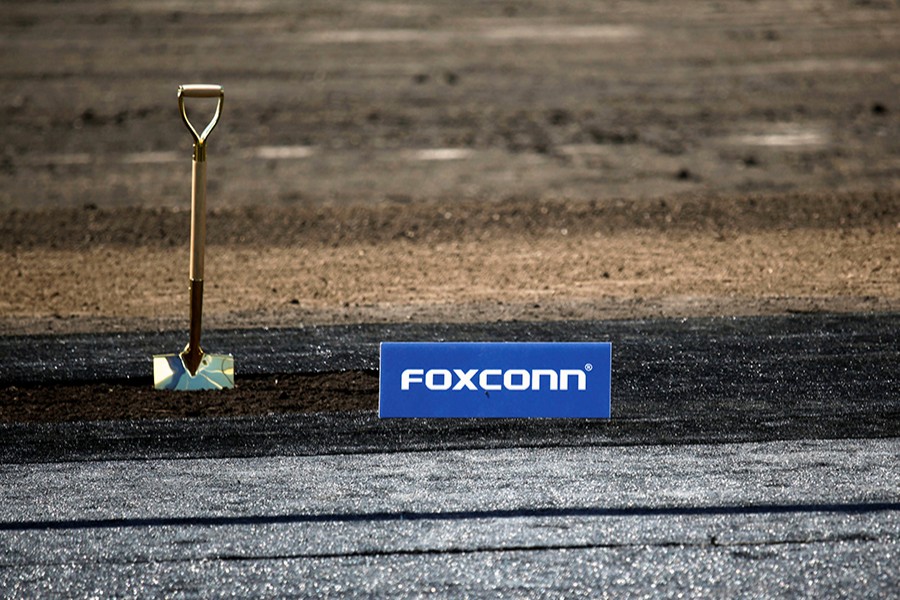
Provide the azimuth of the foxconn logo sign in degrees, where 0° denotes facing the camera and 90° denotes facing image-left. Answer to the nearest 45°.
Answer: approximately 0°

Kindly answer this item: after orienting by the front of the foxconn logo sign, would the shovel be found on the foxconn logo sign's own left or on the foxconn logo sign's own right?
on the foxconn logo sign's own right
